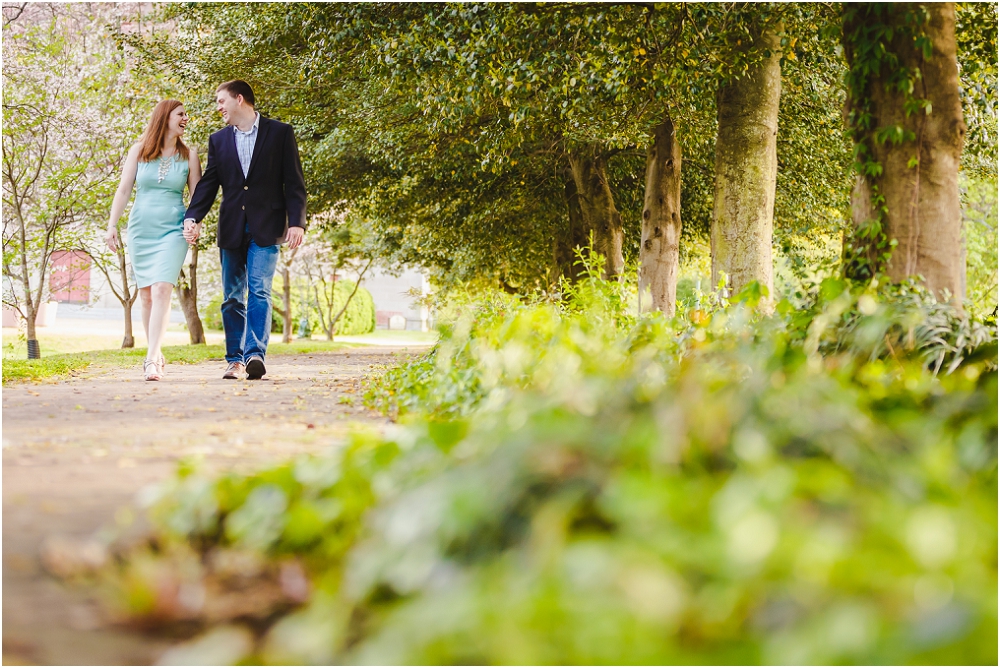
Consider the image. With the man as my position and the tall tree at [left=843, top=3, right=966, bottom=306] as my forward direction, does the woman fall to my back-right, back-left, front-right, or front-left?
back-right

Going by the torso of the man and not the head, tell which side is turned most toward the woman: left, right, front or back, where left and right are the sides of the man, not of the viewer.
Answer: right

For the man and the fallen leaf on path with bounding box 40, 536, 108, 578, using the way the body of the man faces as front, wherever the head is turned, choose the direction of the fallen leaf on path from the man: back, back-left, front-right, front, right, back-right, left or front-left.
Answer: front

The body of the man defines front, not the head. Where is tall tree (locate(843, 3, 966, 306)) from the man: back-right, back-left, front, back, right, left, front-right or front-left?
front-left

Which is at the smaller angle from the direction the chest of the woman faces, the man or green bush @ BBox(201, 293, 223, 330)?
the man

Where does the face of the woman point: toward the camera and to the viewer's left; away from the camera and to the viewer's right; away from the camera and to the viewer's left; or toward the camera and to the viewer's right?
toward the camera and to the viewer's right

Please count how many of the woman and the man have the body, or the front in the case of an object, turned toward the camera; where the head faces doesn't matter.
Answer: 2

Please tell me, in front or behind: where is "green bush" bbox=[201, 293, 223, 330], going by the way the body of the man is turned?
behind

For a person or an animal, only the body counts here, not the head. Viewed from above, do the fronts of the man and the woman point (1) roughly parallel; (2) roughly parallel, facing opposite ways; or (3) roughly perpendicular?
roughly parallel

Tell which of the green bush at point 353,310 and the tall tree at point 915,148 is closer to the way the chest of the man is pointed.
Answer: the tall tree

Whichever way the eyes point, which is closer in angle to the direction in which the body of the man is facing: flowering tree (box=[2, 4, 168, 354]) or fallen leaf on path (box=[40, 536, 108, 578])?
the fallen leaf on path

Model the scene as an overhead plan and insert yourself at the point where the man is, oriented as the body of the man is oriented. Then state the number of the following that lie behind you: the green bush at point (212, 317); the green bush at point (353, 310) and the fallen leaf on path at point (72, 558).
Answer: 2

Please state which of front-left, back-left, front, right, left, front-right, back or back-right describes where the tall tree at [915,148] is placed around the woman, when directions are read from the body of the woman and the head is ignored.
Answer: front-left

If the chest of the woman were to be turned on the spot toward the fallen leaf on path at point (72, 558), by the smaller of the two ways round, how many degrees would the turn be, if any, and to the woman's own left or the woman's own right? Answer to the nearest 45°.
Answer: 0° — they already face it

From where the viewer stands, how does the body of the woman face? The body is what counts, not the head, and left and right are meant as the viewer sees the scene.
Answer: facing the viewer

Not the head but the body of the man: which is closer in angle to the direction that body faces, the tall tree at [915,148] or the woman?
the tall tree

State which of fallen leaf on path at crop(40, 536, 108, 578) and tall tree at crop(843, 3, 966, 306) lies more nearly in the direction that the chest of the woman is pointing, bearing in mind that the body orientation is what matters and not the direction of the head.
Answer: the fallen leaf on path
